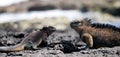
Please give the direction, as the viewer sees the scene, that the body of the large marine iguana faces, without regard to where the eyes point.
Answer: to the viewer's left

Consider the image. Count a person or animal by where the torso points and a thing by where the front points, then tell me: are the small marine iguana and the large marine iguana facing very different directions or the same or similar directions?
very different directions

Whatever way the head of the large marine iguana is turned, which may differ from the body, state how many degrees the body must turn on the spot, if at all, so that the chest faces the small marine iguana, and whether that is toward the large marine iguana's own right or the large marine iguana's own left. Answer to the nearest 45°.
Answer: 0° — it already faces it

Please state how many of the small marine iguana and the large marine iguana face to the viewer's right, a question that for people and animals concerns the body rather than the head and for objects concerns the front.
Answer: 1

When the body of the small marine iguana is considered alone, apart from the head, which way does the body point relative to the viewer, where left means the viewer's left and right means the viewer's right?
facing to the right of the viewer

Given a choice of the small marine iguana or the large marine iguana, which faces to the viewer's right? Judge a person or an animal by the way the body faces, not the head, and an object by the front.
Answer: the small marine iguana

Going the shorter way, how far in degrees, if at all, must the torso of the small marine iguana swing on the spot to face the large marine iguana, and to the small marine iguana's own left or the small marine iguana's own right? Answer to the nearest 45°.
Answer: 0° — it already faces it
